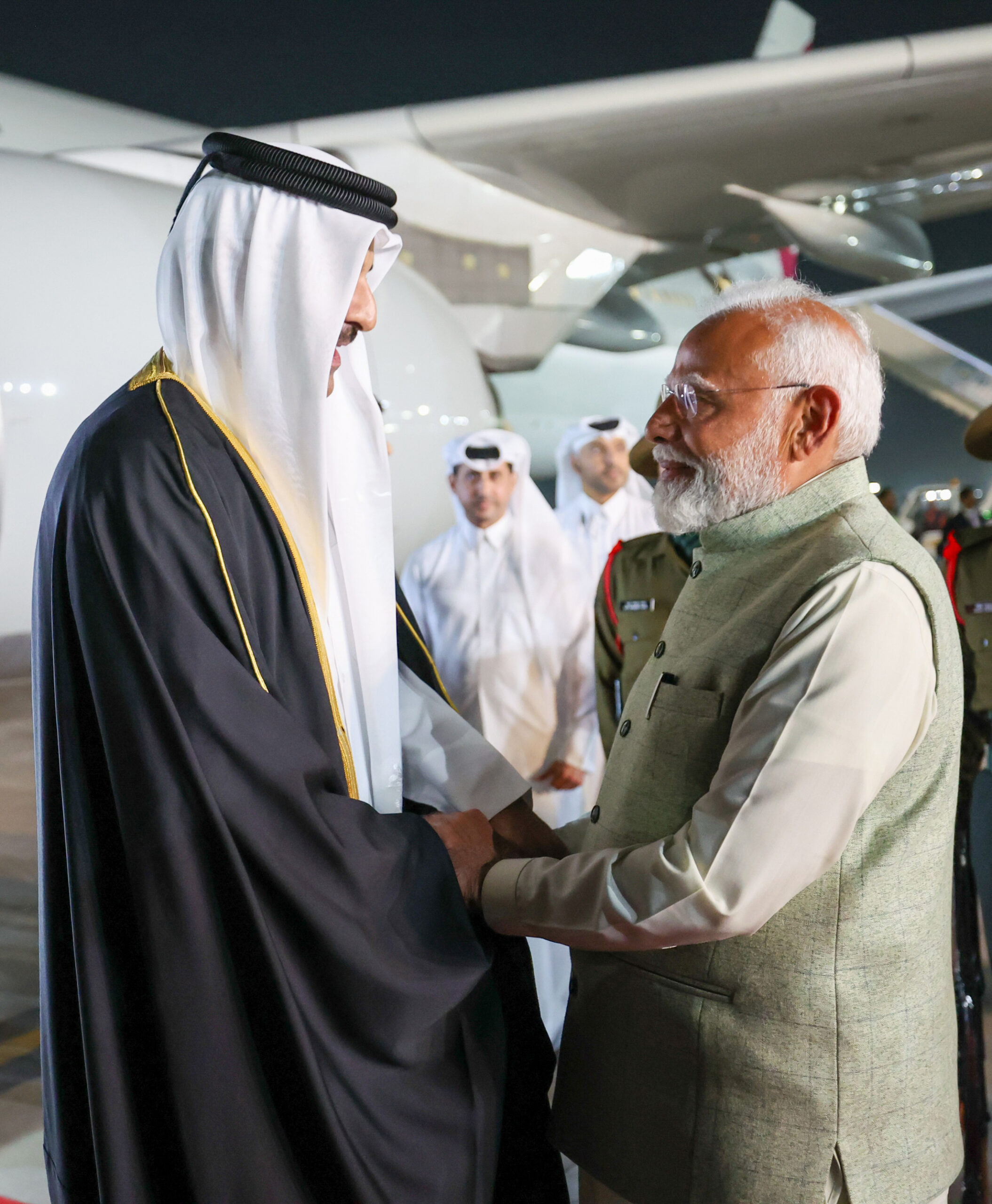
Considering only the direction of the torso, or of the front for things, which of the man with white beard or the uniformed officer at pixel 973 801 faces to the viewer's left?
the man with white beard

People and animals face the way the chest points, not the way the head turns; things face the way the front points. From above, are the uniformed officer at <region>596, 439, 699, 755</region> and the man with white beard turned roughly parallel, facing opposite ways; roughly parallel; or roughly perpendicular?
roughly perpendicular

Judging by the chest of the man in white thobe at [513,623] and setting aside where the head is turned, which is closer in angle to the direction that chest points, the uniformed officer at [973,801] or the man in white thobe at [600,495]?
the uniformed officer

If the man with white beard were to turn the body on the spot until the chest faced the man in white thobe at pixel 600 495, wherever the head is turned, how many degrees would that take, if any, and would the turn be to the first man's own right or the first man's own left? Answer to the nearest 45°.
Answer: approximately 90° to the first man's own right

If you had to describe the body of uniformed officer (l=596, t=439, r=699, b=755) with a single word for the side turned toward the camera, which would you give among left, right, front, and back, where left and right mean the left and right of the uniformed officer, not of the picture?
front

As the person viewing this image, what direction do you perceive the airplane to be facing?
facing the viewer and to the left of the viewer

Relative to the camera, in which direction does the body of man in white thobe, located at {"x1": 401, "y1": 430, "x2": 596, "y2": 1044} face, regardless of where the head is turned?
toward the camera

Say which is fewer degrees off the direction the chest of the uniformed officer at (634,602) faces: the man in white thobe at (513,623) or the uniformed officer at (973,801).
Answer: the uniformed officer

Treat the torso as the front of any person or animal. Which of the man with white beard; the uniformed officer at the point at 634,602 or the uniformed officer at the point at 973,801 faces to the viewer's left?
the man with white beard

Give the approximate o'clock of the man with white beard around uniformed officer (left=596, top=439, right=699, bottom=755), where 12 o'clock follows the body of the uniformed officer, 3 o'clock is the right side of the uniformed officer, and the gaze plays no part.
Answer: The man with white beard is roughly at 12 o'clock from the uniformed officer.

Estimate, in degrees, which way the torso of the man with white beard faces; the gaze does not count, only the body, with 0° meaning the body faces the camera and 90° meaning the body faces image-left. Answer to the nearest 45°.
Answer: approximately 90°

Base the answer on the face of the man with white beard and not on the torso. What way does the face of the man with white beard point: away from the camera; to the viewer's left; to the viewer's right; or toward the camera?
to the viewer's left

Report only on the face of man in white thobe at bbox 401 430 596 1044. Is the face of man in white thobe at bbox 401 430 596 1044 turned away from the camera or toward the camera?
toward the camera

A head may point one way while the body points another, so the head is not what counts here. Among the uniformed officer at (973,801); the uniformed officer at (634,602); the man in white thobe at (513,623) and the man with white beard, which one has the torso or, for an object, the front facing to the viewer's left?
the man with white beard
